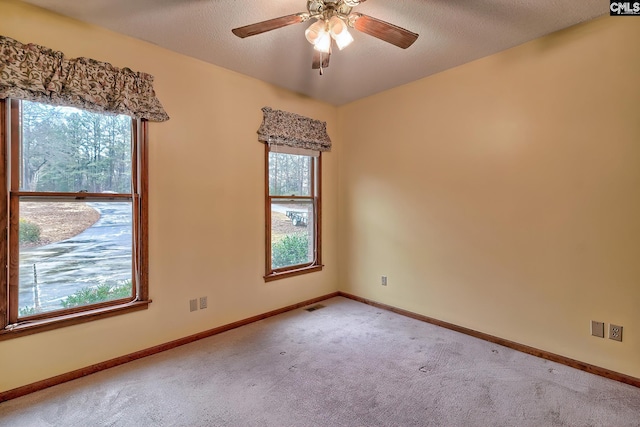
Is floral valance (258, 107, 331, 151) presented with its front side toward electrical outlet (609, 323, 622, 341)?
yes

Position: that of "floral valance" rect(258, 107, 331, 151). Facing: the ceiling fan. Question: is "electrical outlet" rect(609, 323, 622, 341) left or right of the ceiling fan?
left

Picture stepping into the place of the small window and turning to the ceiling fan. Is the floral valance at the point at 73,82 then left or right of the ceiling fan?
right

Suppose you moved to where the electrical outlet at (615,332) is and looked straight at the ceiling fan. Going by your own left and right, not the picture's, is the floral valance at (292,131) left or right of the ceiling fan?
right

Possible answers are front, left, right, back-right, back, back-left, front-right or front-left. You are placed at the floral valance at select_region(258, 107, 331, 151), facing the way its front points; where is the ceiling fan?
front-right

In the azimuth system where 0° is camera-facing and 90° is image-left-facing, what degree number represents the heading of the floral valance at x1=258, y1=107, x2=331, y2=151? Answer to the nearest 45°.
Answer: approximately 315°

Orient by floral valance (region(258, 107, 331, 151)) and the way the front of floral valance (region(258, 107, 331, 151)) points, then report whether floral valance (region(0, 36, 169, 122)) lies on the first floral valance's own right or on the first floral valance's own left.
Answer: on the first floral valance's own right

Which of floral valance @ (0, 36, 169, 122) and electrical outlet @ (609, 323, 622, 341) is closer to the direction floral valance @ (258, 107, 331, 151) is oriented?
the electrical outlet

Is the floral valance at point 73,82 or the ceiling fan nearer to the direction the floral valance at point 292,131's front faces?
the ceiling fan

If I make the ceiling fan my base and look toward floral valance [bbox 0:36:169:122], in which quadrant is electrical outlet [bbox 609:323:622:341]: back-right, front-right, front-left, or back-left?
back-right

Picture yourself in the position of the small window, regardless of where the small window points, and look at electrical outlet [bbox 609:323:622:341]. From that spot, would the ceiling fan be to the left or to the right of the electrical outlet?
right
